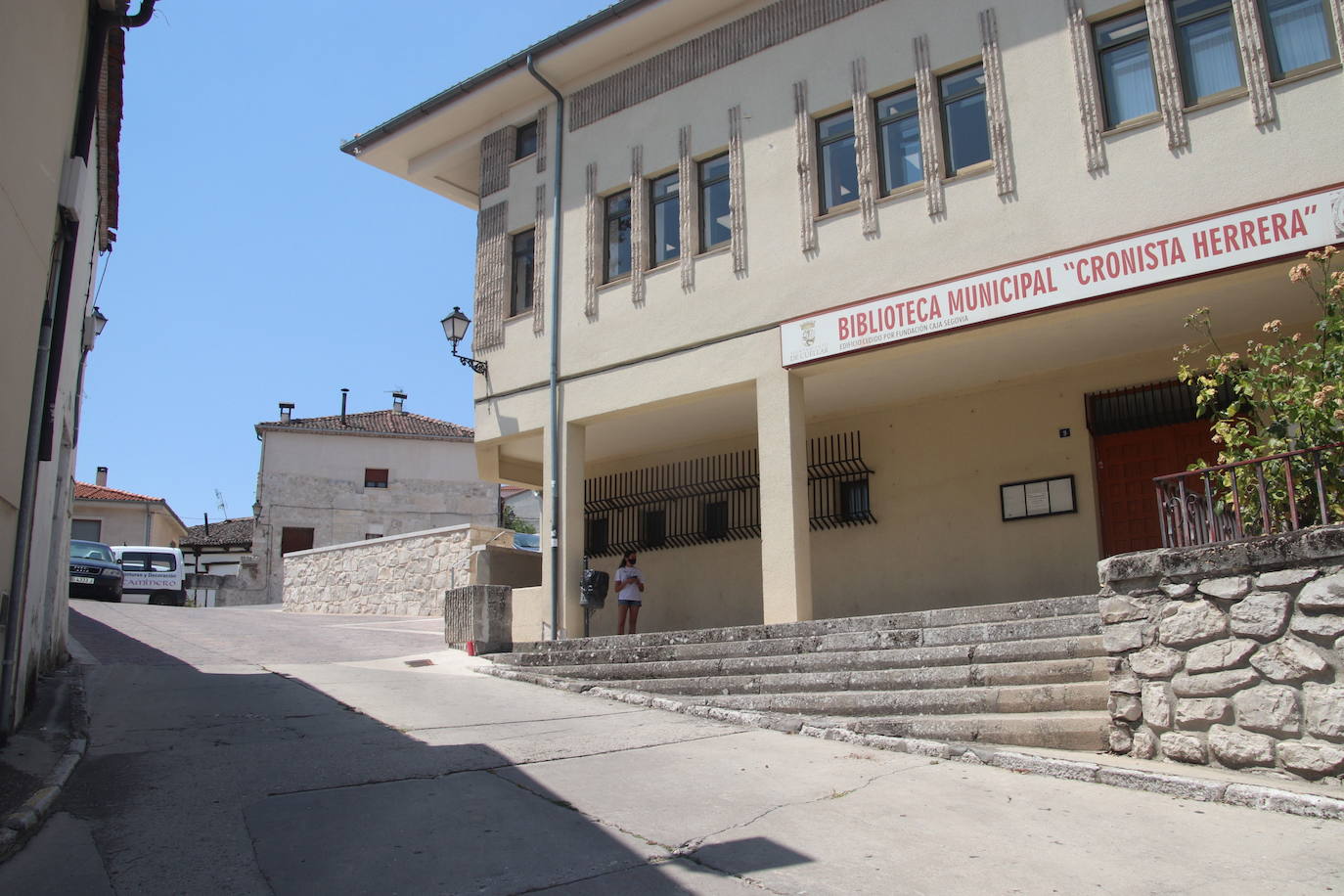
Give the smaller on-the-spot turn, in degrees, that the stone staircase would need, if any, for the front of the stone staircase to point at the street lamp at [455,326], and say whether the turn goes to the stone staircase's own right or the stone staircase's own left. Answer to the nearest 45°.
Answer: approximately 90° to the stone staircase's own right

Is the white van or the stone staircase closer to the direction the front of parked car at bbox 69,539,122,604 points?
the stone staircase

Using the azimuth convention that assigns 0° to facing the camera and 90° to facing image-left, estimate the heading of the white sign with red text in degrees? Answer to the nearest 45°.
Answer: approximately 45°

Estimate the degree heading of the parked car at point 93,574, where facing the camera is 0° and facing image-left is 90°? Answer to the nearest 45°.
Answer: approximately 0°

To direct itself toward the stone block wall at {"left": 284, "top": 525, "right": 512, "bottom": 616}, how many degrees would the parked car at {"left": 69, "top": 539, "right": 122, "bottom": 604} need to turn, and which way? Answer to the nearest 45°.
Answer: approximately 45° to its left

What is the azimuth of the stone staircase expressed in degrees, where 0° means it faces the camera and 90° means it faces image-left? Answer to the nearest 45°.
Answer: approximately 45°

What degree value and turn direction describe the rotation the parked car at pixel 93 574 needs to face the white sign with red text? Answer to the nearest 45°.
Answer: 0° — it already faces it
